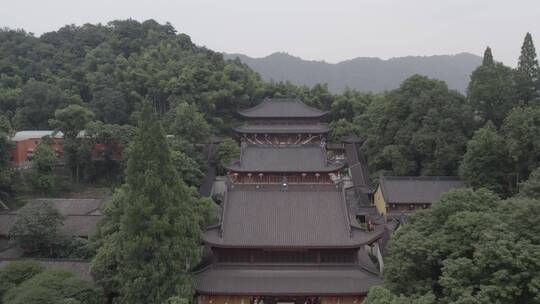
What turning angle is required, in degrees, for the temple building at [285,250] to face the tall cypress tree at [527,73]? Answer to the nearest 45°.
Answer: approximately 135° to its left

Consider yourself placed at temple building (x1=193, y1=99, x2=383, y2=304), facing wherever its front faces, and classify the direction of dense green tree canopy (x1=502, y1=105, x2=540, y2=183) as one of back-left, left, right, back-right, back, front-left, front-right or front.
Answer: back-left

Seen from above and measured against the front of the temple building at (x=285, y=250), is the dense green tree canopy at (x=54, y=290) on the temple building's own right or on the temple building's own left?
on the temple building's own right

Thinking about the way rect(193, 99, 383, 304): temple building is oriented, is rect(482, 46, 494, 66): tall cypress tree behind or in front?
behind

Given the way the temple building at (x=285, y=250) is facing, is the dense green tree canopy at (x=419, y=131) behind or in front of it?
behind

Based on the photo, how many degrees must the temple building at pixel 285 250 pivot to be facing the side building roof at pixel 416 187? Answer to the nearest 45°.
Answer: approximately 135° to its left

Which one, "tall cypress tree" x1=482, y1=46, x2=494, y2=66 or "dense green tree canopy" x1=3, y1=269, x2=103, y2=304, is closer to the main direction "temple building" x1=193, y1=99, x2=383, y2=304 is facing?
the dense green tree canopy

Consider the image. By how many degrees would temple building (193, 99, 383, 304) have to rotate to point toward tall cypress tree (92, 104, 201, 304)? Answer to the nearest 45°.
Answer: approximately 45° to its right

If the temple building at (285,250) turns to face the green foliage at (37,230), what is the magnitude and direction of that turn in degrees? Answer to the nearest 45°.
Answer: approximately 90° to its right

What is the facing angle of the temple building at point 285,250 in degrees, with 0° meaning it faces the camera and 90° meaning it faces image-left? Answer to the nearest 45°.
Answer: approximately 0°

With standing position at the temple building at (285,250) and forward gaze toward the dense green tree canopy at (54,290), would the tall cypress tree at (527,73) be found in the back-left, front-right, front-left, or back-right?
back-right

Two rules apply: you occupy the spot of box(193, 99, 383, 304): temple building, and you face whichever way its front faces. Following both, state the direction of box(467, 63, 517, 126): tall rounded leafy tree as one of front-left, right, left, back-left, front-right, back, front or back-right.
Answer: back-left

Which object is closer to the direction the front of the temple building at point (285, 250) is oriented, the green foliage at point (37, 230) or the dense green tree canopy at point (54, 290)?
the dense green tree canopy
